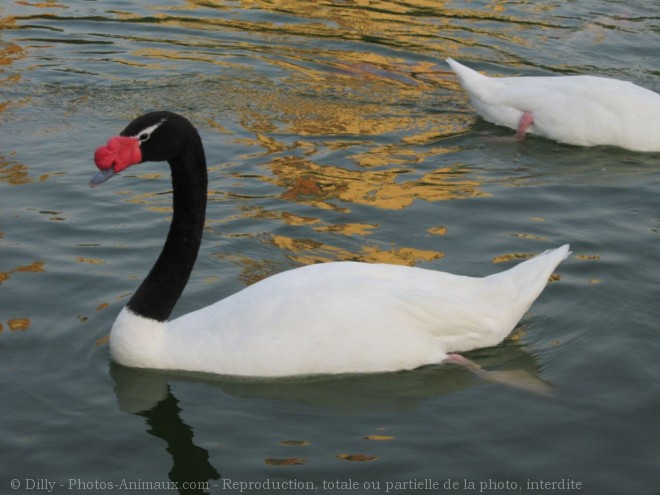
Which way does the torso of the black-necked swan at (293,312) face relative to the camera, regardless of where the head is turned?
to the viewer's left

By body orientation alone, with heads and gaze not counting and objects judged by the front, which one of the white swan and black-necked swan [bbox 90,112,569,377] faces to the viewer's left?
the black-necked swan

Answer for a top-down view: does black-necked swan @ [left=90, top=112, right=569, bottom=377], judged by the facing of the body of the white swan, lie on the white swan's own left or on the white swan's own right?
on the white swan's own right

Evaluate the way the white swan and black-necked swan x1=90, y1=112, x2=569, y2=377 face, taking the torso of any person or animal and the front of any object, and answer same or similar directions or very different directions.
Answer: very different directions

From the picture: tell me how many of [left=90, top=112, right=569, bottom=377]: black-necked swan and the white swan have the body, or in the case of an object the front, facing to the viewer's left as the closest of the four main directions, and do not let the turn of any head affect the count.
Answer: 1

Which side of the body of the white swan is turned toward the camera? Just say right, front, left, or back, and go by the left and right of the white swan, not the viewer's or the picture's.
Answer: right

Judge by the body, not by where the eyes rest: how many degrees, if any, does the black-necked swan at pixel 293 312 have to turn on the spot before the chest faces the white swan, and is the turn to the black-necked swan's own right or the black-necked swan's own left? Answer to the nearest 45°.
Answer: approximately 135° to the black-necked swan's own right
